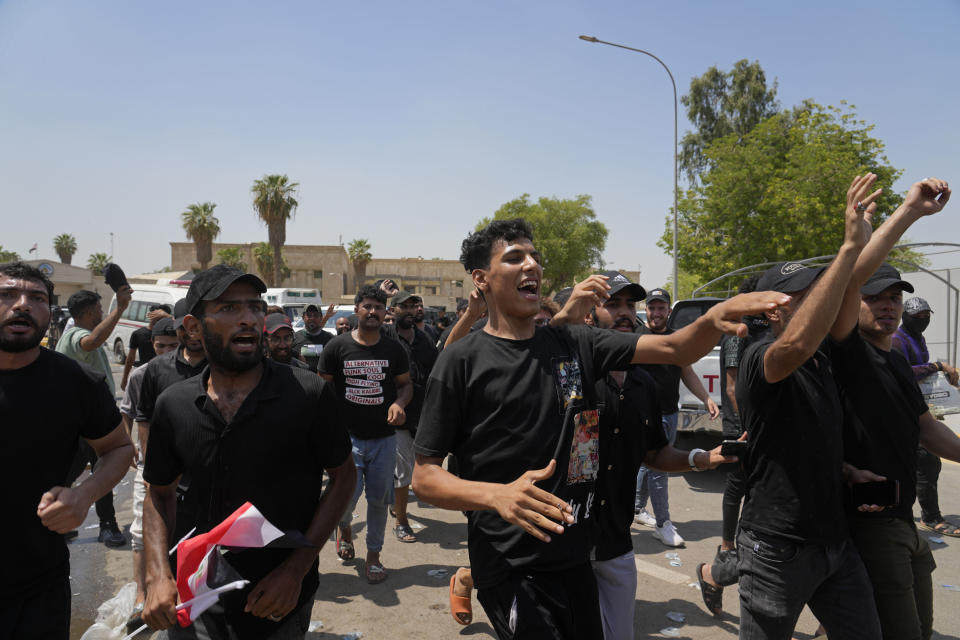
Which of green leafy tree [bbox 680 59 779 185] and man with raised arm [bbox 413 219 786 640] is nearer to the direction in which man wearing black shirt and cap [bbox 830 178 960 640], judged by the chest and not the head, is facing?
the man with raised arm

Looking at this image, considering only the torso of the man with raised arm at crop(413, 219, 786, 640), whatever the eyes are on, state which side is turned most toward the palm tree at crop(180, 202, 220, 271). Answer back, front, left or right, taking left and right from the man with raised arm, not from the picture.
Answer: back

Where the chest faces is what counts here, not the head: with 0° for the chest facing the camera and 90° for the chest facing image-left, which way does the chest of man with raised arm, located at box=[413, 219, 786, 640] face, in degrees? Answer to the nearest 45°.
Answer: approximately 315°

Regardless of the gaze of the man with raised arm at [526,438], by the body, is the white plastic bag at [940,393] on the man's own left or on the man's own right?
on the man's own left

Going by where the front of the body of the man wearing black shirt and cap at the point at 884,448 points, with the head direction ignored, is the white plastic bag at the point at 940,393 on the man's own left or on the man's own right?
on the man's own left

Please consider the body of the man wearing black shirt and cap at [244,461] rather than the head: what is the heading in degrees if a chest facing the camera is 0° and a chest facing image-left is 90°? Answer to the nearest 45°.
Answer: approximately 0°

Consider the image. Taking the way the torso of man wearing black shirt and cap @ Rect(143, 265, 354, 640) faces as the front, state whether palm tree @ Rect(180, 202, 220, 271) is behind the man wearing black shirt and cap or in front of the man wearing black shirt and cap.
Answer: behind
